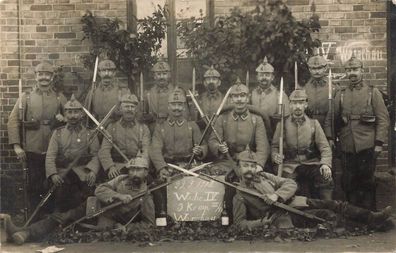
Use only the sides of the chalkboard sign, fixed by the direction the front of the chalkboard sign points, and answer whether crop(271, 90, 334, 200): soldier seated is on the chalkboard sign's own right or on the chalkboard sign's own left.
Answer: on the chalkboard sign's own left

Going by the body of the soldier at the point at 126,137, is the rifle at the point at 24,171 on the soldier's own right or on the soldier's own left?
on the soldier's own right

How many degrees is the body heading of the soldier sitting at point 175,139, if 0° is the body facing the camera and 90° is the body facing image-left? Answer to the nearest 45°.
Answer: approximately 0°

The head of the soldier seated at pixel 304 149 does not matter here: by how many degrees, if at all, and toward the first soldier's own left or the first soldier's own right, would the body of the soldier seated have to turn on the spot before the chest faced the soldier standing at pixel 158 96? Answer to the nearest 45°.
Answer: approximately 90° to the first soldier's own right

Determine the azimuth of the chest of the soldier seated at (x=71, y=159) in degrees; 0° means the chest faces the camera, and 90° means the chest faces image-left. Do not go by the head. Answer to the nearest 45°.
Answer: approximately 0°
